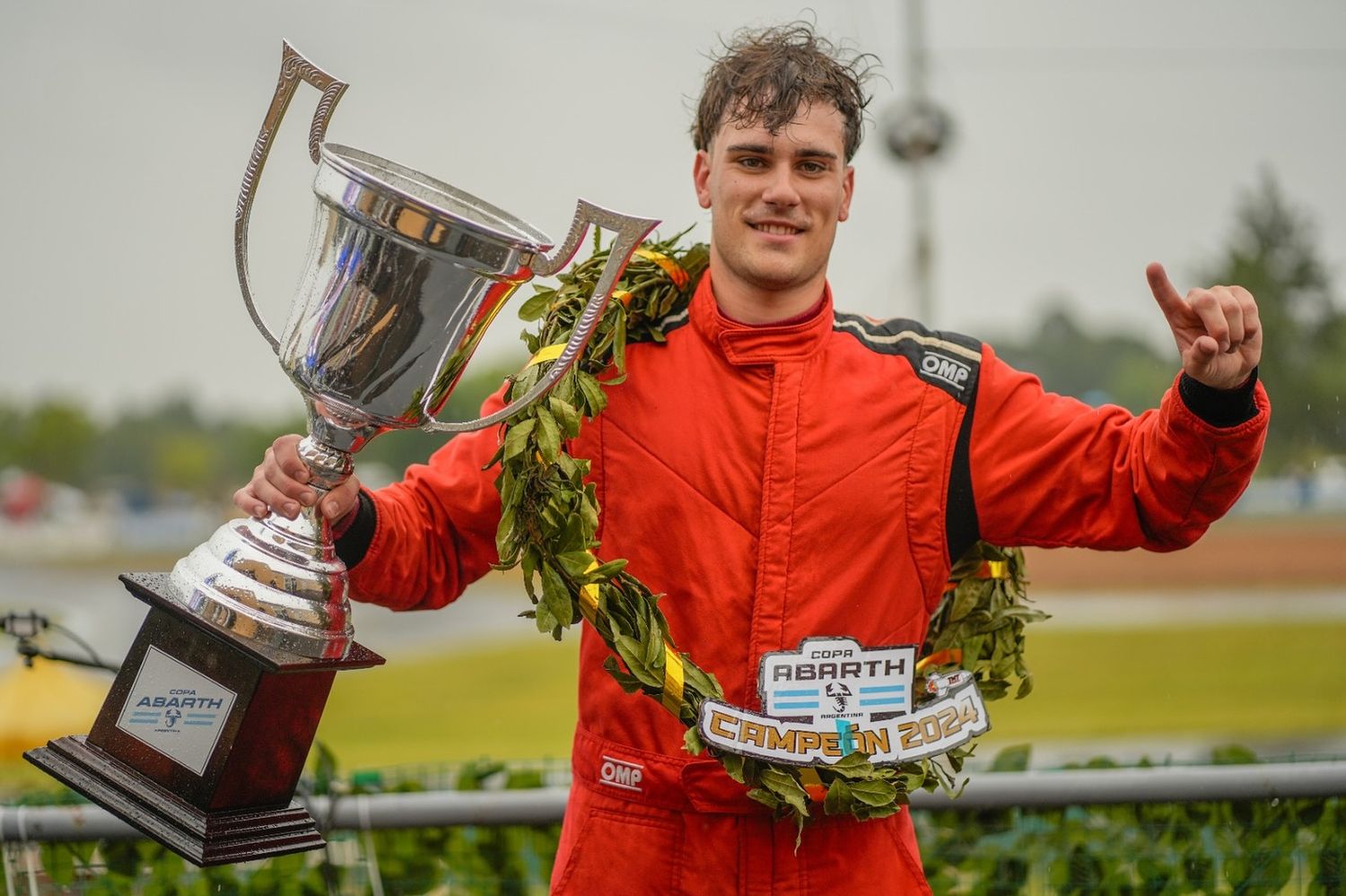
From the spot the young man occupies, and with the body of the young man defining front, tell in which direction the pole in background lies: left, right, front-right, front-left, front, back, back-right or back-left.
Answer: back

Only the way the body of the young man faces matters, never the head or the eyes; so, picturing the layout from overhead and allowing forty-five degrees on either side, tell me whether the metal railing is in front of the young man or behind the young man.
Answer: behind

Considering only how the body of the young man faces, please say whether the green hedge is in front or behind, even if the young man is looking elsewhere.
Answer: behind

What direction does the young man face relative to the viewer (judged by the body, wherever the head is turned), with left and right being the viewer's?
facing the viewer
